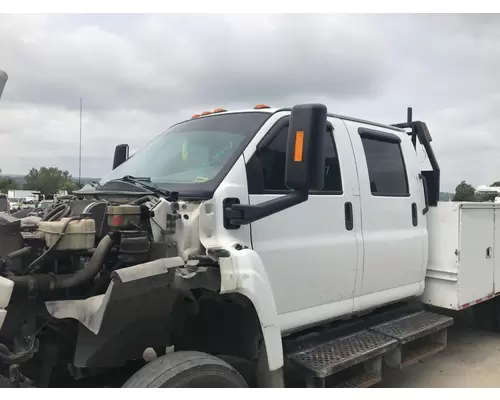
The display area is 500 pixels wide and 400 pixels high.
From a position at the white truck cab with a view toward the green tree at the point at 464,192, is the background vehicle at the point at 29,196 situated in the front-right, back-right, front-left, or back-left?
front-left

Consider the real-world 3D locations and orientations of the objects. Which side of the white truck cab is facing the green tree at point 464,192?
back

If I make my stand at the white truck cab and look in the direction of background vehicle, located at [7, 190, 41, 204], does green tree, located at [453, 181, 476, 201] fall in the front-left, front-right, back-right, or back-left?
front-right

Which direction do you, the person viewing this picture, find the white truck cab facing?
facing the viewer and to the left of the viewer

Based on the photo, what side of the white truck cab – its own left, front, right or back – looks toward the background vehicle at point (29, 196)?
right
